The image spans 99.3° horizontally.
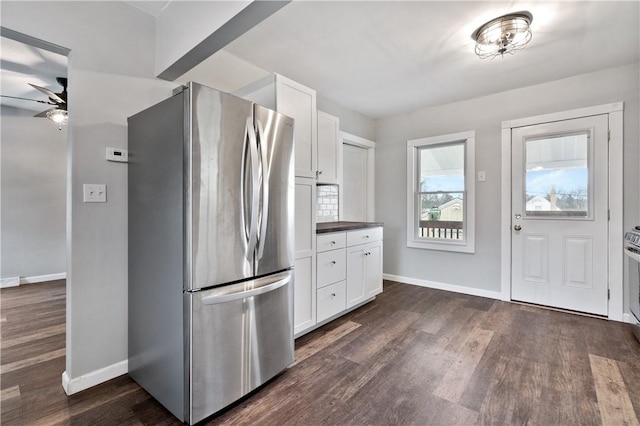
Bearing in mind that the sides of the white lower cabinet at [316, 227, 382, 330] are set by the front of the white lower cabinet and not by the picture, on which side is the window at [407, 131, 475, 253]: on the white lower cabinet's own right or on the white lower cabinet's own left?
on the white lower cabinet's own left

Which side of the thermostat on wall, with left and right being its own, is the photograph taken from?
front

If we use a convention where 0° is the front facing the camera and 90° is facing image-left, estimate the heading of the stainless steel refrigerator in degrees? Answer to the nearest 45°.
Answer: approximately 315°

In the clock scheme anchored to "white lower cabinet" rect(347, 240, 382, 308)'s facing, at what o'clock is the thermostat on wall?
The thermostat on wall is roughly at 3 o'clock from the white lower cabinet.

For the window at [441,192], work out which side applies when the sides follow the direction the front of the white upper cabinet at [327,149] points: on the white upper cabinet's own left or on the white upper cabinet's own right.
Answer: on the white upper cabinet's own left

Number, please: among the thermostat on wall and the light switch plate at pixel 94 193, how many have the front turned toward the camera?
2

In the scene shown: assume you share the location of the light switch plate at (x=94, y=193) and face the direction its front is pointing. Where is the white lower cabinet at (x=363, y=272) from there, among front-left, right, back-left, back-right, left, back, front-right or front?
left

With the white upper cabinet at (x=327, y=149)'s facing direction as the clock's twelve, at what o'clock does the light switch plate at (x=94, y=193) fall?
The light switch plate is roughly at 3 o'clock from the white upper cabinet.

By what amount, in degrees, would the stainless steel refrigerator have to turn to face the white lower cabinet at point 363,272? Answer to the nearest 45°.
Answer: approximately 90° to its left

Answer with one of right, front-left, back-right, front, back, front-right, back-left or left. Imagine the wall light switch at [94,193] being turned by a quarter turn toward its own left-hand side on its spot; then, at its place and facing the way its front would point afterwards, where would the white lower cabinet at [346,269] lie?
front

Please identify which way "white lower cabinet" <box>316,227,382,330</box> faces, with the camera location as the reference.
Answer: facing the viewer and to the right of the viewer

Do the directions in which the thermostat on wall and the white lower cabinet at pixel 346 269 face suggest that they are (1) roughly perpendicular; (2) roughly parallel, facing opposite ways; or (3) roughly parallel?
roughly parallel
